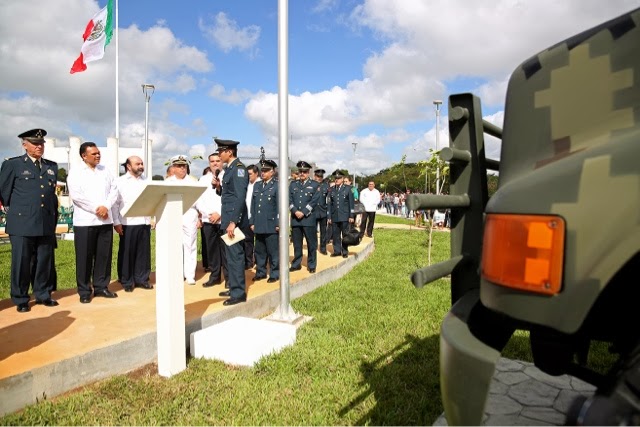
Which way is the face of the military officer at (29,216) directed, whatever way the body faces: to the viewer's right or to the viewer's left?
to the viewer's right

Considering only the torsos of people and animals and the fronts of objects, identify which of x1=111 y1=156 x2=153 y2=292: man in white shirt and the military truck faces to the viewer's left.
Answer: the military truck

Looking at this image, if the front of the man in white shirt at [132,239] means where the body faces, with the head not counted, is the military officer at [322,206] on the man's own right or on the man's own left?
on the man's own left

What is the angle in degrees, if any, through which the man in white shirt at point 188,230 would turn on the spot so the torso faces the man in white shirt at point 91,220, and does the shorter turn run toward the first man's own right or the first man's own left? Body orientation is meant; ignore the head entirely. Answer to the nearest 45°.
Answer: approximately 45° to the first man's own right

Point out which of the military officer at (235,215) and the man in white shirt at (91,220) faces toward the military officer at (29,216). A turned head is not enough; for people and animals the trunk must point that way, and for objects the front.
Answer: the military officer at (235,215)

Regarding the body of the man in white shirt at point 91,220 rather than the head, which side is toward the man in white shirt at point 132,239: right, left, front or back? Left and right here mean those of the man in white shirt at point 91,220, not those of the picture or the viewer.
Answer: left

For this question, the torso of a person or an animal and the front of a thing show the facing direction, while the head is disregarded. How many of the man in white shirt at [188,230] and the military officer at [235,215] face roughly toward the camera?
1

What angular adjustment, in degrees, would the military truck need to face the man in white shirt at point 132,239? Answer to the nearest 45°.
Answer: approximately 45° to its right

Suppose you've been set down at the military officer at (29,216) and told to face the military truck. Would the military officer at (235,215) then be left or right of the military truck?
left

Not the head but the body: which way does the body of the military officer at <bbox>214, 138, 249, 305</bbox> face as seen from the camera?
to the viewer's left

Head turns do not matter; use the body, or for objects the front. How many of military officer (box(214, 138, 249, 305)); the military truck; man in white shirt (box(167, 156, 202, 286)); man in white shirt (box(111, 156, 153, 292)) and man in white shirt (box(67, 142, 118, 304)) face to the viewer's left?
2

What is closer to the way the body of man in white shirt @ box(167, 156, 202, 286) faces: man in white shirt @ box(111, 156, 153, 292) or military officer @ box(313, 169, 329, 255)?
the man in white shirt

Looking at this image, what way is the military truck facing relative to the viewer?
to the viewer's left

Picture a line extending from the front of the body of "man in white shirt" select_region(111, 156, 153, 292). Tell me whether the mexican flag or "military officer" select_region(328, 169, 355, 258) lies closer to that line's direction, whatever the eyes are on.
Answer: the military officer
